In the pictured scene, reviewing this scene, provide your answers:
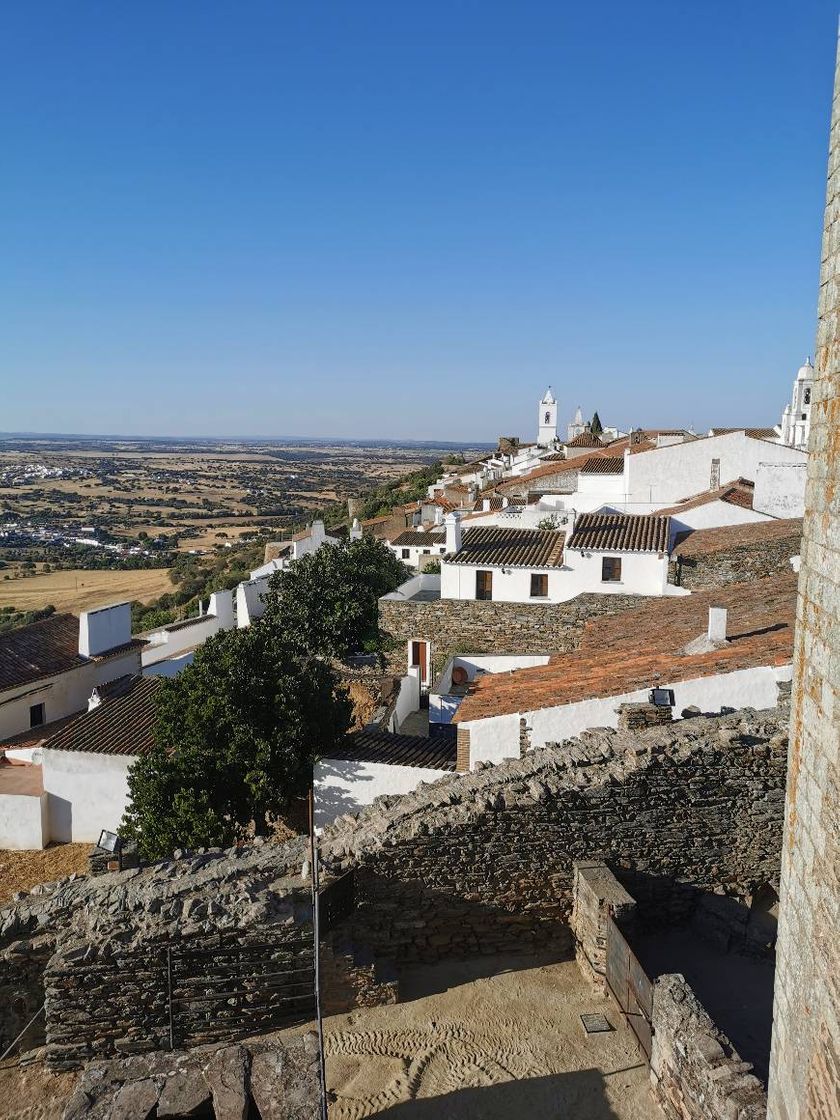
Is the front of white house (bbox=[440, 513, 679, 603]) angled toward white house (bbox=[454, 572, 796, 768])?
yes

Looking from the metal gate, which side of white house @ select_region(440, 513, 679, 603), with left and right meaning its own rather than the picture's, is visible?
front

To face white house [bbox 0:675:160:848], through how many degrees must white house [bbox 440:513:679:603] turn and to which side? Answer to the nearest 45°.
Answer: approximately 45° to its right

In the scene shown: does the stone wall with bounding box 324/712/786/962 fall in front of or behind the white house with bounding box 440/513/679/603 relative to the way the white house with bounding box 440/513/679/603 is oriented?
in front

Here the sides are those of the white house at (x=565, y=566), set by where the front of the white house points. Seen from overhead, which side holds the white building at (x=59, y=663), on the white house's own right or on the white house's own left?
on the white house's own right

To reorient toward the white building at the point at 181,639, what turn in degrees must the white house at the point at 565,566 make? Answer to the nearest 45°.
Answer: approximately 90° to its right

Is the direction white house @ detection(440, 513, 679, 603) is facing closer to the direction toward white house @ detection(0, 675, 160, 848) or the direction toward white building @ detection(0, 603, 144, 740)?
the white house

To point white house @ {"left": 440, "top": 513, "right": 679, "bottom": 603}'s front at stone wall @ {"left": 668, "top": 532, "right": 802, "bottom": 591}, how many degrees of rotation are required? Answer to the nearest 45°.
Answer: approximately 90° to its left

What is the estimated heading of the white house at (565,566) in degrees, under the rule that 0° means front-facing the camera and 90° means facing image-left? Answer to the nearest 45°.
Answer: approximately 0°

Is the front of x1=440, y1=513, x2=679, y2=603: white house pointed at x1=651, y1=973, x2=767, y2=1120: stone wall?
yes

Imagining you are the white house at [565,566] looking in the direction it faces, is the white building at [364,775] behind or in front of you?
in front
